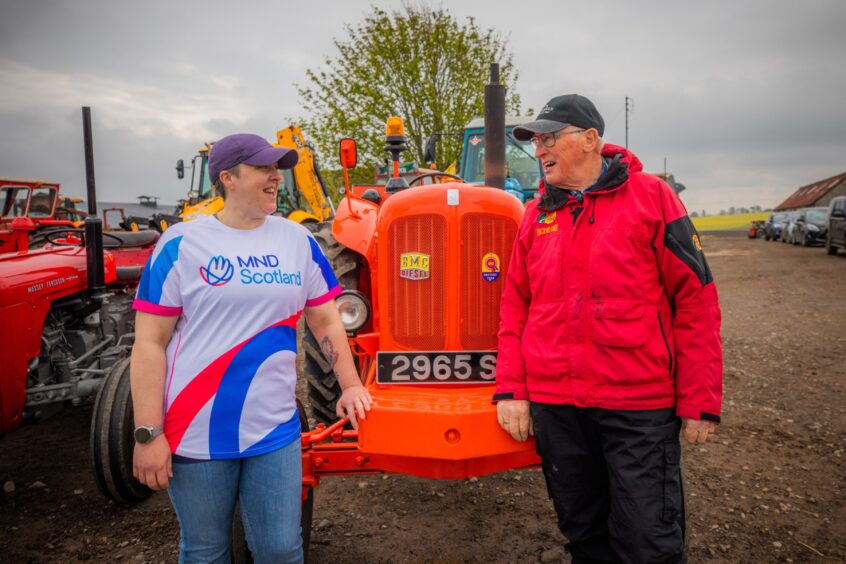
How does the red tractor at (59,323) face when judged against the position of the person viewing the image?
facing the viewer and to the left of the viewer

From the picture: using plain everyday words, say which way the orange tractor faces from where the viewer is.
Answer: facing the viewer

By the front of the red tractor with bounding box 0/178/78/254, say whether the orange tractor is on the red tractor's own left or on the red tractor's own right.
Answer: on the red tractor's own left

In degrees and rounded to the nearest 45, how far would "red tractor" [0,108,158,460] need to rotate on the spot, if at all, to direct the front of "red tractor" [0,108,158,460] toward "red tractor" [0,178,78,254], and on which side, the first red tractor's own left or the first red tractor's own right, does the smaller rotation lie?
approximately 135° to the first red tractor's own right

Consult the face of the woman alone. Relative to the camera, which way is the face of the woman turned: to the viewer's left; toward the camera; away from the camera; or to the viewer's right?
to the viewer's right

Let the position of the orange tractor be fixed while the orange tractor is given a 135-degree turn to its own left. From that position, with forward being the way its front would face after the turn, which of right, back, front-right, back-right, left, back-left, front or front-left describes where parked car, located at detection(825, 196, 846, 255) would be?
front

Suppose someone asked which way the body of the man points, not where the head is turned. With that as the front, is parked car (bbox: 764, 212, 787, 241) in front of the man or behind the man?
behind

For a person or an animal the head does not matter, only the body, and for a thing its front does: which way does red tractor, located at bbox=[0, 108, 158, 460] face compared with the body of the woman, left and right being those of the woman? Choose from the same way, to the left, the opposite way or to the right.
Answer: to the right

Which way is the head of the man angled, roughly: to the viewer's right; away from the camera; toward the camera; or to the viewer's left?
to the viewer's left

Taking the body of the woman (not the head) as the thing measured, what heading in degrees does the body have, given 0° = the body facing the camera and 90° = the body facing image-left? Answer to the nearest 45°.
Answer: approximately 315°

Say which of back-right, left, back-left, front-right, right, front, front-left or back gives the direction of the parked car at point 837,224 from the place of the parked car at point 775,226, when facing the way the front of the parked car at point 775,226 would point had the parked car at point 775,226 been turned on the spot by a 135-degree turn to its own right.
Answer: back
